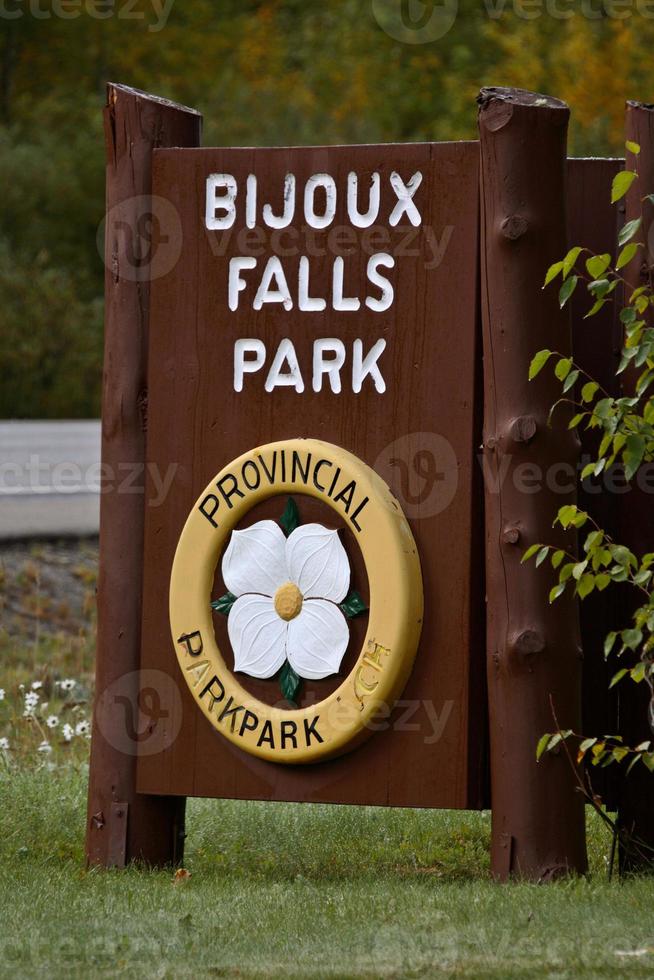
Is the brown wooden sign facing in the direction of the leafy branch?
no

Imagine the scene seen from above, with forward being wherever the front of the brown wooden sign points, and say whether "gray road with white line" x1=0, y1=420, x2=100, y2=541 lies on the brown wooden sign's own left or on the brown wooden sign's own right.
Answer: on the brown wooden sign's own right

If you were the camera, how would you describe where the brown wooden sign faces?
facing the viewer and to the left of the viewer

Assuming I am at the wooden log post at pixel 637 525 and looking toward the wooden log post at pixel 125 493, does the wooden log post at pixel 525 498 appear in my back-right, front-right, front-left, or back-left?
front-left

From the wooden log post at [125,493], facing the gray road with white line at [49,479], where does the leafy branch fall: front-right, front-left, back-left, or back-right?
back-right
